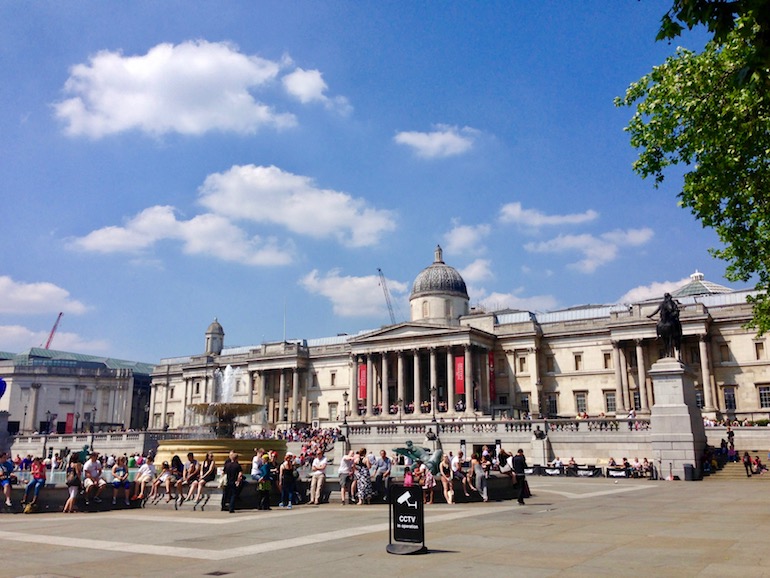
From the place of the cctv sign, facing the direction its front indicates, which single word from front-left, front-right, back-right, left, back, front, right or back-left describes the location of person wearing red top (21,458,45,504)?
back-right

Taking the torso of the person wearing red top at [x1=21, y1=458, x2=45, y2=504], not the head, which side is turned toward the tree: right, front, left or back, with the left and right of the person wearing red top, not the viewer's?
left

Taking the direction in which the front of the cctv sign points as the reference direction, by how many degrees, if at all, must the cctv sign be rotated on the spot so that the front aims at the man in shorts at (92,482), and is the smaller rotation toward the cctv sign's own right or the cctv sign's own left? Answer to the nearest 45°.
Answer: approximately 135° to the cctv sign's own right

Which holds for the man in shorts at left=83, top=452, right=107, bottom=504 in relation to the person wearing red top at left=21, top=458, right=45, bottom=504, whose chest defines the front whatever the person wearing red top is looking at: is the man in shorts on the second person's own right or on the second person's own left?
on the second person's own left

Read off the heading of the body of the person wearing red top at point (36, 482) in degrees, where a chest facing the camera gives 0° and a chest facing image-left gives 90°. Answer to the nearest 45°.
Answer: approximately 45°
